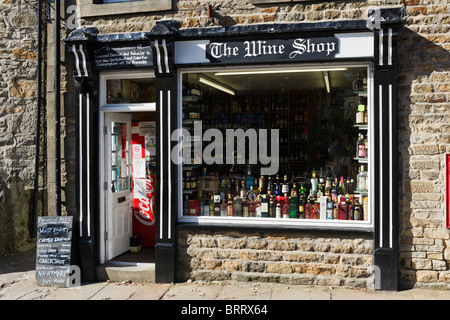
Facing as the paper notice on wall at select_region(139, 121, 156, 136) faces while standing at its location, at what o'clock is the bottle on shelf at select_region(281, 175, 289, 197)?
The bottle on shelf is roughly at 10 o'clock from the paper notice on wall.

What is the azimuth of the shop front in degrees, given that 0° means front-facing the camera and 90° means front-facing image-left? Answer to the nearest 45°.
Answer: approximately 0°

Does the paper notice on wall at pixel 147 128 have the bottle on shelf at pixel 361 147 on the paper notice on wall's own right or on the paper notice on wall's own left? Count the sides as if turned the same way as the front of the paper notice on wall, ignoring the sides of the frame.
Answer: on the paper notice on wall's own left

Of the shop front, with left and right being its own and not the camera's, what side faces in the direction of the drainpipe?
right

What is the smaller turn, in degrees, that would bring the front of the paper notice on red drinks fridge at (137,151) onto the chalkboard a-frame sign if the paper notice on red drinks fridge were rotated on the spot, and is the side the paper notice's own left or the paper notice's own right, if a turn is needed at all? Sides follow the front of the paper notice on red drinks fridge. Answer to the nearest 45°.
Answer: approximately 45° to the paper notice's own right

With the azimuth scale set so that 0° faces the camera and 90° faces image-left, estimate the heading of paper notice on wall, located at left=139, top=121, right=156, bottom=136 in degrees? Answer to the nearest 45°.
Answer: approximately 0°

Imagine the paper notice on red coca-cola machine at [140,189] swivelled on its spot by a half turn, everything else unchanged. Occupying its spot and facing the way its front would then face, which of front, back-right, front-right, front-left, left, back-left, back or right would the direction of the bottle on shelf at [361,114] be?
back-right
